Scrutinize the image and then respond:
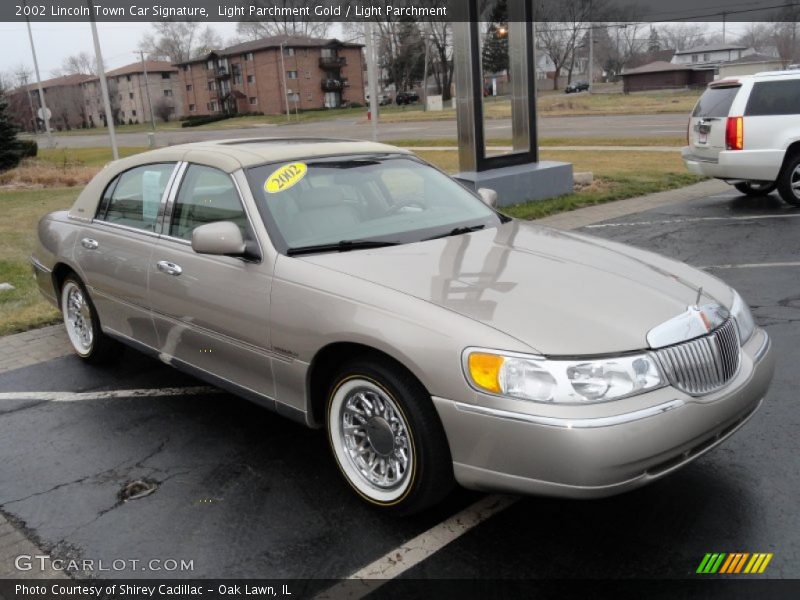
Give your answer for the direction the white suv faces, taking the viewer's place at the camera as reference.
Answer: facing away from the viewer and to the right of the viewer
